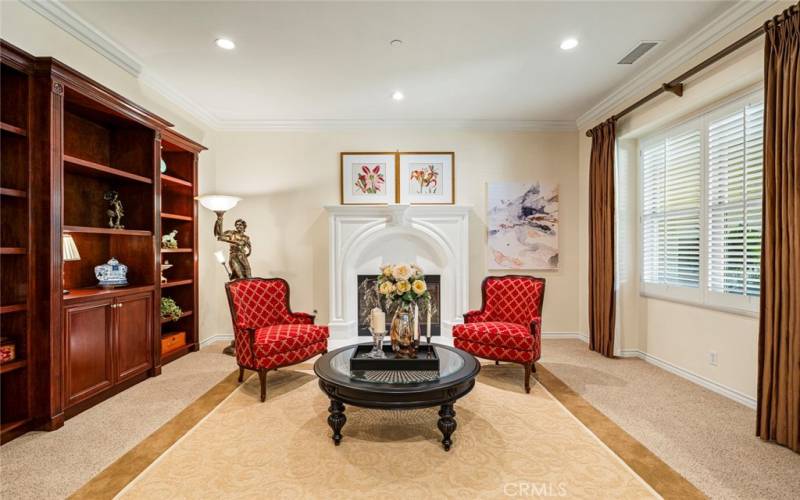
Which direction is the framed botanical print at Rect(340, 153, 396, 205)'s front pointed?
toward the camera

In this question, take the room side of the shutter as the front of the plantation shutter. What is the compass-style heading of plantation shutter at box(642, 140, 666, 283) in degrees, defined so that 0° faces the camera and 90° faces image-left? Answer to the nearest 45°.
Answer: approximately 45°

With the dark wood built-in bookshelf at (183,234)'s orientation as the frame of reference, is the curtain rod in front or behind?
in front

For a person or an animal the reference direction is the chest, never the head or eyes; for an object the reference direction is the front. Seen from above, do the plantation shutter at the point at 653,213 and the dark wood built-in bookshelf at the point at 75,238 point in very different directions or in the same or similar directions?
very different directions

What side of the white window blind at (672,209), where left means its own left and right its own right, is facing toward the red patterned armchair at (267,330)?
front

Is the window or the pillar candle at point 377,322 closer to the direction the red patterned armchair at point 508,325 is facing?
the pillar candle

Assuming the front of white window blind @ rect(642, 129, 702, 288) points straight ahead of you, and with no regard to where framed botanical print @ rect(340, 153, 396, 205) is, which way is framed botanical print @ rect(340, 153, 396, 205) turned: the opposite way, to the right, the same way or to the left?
to the left

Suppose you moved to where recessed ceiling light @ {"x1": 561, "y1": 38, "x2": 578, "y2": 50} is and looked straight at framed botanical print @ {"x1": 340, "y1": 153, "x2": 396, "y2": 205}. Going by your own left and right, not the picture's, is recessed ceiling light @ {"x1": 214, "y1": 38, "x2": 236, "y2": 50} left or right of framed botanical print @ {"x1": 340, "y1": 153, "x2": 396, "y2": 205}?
left

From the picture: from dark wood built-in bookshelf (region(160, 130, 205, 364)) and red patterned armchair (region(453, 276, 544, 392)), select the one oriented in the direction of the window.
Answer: the dark wood built-in bookshelf

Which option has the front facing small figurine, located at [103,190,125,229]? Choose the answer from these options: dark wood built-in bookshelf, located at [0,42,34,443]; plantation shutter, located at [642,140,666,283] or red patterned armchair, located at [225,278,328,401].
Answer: the plantation shutter

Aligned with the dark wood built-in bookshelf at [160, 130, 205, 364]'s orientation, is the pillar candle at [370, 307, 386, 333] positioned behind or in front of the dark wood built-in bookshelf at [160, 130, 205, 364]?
in front

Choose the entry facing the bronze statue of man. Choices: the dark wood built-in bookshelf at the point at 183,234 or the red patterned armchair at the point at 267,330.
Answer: the dark wood built-in bookshelf

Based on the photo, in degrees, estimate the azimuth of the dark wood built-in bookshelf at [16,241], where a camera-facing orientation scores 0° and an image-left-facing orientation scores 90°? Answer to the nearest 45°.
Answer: approximately 315°

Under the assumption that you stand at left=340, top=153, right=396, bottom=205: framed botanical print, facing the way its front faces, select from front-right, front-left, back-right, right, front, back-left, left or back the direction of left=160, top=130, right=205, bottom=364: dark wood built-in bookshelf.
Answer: right

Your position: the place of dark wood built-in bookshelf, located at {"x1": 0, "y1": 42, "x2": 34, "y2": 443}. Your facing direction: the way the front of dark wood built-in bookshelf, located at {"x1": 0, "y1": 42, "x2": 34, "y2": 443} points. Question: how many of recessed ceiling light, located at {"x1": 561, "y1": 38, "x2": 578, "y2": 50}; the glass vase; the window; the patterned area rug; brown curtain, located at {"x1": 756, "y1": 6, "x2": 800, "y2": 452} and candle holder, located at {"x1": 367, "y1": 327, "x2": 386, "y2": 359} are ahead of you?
6

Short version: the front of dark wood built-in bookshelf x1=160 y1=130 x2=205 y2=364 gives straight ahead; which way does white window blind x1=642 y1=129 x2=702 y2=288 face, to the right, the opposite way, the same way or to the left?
the opposite way

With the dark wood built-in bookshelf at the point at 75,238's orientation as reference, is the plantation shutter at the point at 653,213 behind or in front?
in front

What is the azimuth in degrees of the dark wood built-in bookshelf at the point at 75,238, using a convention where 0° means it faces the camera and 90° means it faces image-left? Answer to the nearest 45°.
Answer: approximately 315°

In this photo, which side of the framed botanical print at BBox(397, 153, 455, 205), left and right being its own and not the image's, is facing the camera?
front

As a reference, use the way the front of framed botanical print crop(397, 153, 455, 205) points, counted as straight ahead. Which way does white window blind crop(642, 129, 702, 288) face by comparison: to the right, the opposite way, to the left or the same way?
to the right
